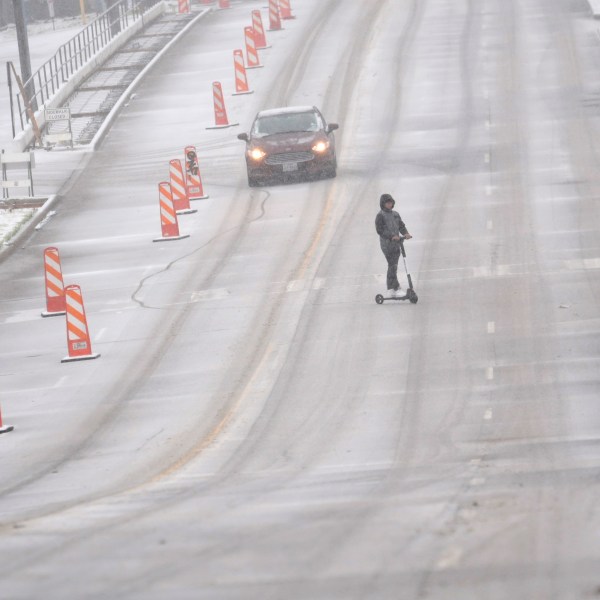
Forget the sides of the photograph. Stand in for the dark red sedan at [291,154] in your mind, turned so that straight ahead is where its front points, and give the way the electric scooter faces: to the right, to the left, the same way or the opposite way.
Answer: to the left

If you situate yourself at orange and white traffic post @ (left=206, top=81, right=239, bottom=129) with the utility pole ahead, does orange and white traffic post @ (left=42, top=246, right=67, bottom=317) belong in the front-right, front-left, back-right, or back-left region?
back-left

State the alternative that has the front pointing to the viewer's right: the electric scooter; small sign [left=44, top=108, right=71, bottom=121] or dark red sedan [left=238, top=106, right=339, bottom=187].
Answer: the electric scooter

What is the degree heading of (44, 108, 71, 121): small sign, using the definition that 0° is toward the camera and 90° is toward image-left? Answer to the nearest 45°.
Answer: approximately 0°

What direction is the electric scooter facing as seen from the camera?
to the viewer's right

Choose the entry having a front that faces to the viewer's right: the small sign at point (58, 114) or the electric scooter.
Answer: the electric scooter

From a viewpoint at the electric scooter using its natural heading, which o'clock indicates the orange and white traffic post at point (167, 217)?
The orange and white traffic post is roughly at 8 o'clock from the electric scooter.

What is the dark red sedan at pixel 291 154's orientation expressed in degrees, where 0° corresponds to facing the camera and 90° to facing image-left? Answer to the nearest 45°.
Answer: approximately 0°

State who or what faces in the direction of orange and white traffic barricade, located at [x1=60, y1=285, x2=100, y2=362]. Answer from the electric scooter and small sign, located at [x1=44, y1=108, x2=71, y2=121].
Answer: the small sign

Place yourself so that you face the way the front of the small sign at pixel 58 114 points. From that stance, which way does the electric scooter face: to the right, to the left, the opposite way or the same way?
to the left

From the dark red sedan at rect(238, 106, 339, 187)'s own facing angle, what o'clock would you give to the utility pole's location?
The utility pole is roughly at 5 o'clock from the dark red sedan.

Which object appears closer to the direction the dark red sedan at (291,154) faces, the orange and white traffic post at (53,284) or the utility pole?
the orange and white traffic post

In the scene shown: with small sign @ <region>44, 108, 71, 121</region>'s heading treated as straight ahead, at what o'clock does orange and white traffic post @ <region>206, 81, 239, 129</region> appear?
The orange and white traffic post is roughly at 9 o'clock from the small sign.

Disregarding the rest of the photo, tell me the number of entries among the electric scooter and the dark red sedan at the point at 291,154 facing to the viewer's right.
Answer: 1
